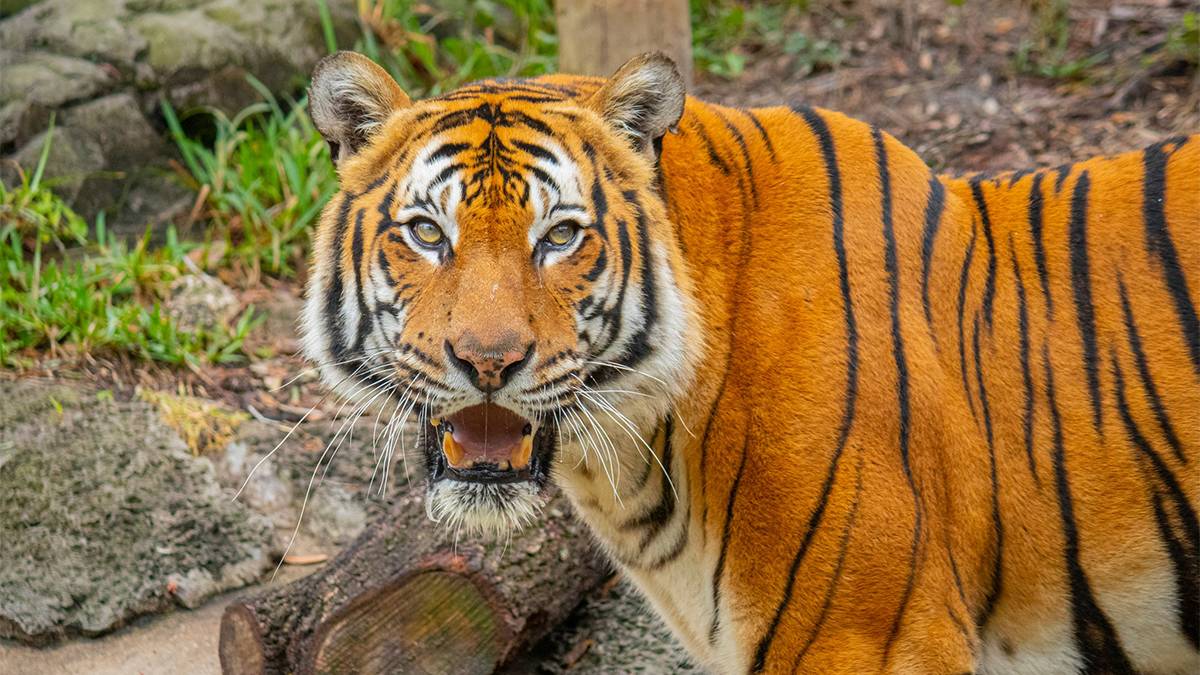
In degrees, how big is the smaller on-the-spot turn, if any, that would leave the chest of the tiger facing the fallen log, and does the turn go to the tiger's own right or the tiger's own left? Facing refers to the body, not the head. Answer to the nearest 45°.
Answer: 0° — it already faces it

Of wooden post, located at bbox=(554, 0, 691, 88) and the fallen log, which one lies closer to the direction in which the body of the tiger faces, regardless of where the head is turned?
the fallen log

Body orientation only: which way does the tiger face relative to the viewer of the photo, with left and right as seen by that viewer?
facing to the left of the viewer

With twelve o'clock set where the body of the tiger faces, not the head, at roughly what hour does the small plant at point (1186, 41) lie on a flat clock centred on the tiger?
The small plant is roughly at 4 o'clock from the tiger.

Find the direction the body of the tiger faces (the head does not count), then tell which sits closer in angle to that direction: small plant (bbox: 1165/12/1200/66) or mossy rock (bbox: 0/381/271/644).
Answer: the mossy rock

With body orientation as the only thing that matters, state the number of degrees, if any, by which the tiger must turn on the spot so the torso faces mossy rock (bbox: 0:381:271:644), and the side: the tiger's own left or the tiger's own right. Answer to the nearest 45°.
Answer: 0° — it already faces it

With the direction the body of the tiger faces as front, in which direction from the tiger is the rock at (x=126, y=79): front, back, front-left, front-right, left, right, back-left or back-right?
front-right
